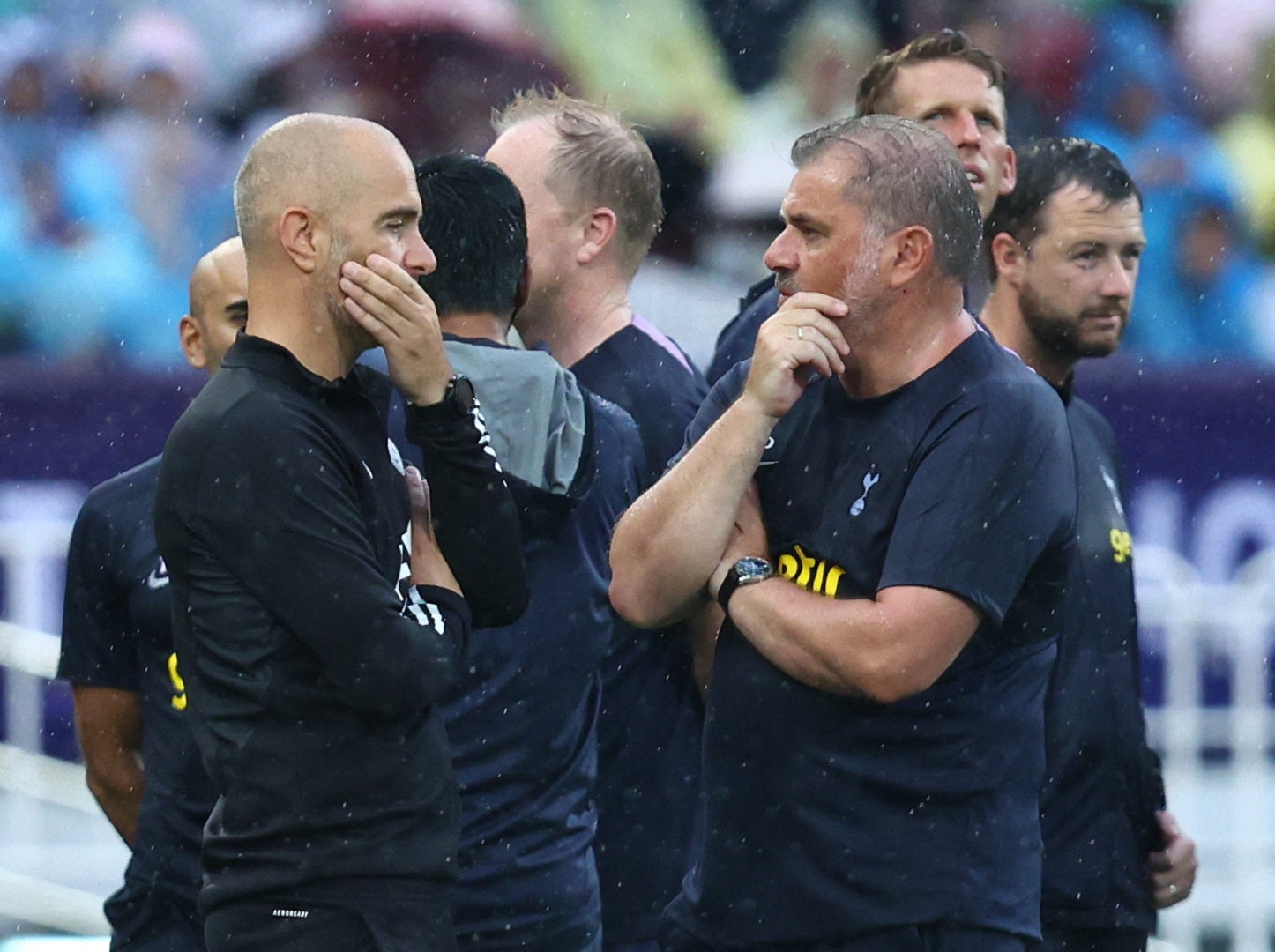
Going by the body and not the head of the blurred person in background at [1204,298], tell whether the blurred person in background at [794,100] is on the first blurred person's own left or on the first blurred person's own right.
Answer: on the first blurred person's own right

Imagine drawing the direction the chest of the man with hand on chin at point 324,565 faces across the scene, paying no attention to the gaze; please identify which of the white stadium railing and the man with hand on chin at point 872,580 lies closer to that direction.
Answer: the man with hand on chin

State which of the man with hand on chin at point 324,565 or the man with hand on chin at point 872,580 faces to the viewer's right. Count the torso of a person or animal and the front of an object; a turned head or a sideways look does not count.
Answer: the man with hand on chin at point 324,565

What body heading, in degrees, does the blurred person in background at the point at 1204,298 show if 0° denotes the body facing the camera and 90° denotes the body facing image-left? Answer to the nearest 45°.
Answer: approximately 0°

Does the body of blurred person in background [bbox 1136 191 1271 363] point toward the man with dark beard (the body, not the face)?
yes

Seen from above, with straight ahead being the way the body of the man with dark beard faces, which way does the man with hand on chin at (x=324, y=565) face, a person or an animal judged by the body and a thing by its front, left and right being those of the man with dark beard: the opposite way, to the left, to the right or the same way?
to the left

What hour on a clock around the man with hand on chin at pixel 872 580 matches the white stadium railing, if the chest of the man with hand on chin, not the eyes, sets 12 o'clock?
The white stadium railing is roughly at 5 o'clock from the man with hand on chin.

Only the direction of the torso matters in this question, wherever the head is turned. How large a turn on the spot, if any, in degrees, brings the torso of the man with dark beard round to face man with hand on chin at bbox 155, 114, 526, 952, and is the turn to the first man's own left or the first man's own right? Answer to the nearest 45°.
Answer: approximately 90° to the first man's own right

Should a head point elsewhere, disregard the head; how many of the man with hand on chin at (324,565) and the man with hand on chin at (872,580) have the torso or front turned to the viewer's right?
1

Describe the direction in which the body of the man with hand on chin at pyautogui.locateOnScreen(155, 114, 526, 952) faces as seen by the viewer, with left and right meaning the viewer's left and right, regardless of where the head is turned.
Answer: facing to the right of the viewer

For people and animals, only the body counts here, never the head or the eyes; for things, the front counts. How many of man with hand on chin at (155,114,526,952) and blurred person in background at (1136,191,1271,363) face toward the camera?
1
